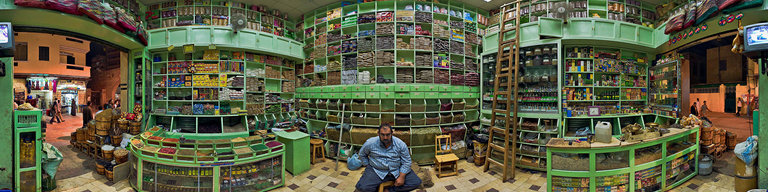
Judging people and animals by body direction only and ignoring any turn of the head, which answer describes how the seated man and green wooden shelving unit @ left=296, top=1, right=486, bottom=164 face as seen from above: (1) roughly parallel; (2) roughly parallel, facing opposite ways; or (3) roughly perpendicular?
roughly parallel

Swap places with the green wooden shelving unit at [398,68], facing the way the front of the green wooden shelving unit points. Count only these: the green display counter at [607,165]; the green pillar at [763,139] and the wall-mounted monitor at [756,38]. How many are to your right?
0

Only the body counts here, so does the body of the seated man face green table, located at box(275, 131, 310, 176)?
no

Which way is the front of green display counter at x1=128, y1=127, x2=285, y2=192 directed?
toward the camera

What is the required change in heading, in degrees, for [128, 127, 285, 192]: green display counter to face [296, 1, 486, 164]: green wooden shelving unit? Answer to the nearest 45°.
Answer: approximately 90° to its left

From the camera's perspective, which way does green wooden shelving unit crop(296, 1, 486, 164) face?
toward the camera

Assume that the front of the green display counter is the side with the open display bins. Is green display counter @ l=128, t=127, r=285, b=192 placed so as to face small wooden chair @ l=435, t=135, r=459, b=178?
no

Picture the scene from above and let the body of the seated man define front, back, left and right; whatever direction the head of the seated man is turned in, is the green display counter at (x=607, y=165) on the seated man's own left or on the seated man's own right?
on the seated man's own left

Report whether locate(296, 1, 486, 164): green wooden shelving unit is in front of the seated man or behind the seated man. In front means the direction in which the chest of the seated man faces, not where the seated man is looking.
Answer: behind

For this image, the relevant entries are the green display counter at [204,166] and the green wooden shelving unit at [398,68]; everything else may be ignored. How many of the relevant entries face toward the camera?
2

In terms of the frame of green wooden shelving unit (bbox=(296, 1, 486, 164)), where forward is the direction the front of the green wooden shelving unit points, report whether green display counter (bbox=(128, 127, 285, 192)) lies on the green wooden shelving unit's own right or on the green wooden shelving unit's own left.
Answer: on the green wooden shelving unit's own right

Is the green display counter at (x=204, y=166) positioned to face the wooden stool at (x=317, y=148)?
no
